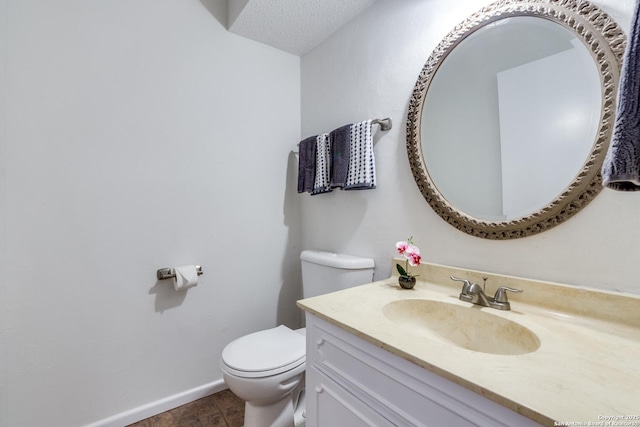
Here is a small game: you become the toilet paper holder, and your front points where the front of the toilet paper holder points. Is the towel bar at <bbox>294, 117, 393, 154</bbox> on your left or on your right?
on your left

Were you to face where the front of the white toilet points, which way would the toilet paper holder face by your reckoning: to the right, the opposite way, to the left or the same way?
to the left

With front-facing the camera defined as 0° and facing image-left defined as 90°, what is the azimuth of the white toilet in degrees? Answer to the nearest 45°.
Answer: approximately 45°

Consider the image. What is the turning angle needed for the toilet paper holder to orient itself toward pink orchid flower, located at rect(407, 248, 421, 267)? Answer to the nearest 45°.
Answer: approximately 45° to its left

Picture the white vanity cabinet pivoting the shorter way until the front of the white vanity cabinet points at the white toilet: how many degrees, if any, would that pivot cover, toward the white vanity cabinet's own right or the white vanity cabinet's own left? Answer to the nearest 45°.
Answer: approximately 90° to the white vanity cabinet's own right

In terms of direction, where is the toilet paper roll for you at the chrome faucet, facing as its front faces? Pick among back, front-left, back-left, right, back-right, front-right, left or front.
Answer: front-right

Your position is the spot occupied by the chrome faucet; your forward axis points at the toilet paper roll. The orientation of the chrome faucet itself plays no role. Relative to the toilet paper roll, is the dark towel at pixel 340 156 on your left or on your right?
right

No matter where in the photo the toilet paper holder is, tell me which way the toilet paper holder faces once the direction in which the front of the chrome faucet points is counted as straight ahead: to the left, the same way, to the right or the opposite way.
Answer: to the left

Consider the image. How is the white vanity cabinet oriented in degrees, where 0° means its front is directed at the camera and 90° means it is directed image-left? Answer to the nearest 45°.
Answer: approximately 45°
